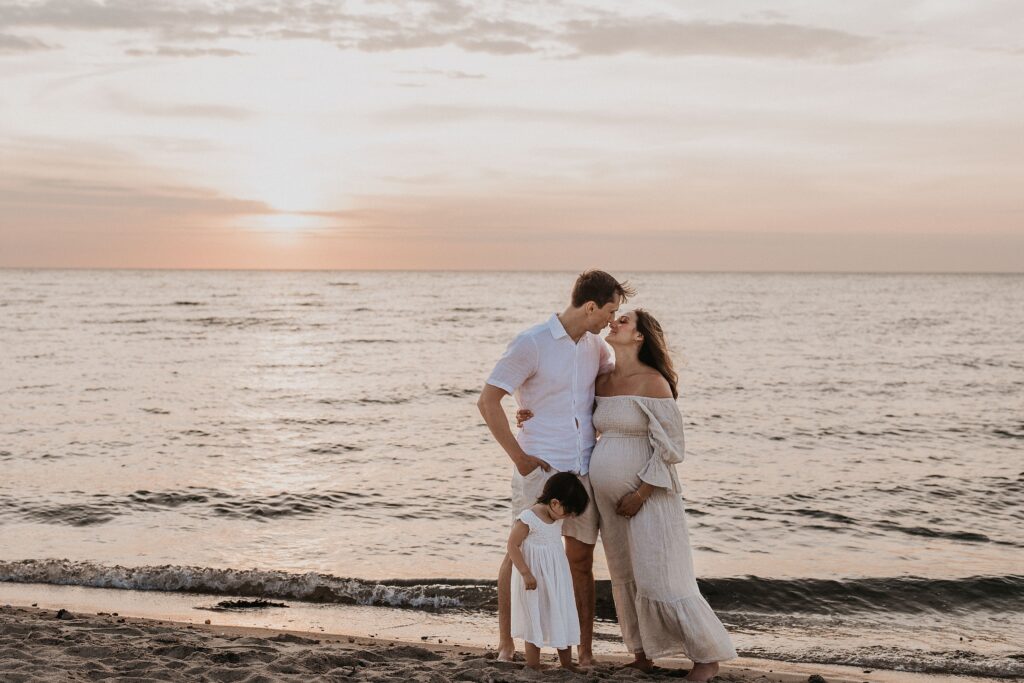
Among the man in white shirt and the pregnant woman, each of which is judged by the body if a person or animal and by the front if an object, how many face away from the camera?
0

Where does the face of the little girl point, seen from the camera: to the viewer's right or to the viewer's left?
to the viewer's right

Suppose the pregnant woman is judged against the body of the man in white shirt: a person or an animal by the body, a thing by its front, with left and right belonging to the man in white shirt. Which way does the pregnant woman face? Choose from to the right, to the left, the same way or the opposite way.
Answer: to the right

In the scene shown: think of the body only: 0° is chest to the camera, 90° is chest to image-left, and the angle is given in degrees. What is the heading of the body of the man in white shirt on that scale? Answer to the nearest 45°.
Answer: approximately 315°

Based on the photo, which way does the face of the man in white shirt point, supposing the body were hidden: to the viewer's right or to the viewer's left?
to the viewer's right

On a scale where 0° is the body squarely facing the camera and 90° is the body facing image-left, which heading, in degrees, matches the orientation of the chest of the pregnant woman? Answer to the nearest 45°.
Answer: approximately 45°
